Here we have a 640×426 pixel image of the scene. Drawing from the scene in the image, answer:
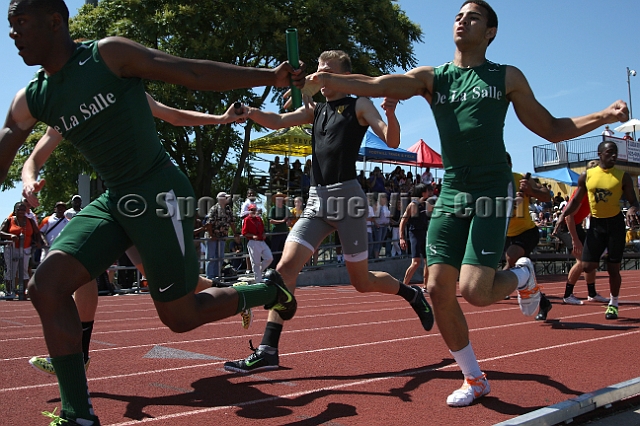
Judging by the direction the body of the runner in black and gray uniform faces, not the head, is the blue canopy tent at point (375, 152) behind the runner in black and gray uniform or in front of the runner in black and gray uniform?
behind

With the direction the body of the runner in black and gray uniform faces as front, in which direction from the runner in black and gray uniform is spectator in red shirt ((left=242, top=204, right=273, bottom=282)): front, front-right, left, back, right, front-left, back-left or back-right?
back-right

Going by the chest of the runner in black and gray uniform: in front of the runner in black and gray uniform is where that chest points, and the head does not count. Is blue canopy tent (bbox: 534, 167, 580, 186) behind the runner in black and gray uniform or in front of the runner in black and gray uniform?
behind

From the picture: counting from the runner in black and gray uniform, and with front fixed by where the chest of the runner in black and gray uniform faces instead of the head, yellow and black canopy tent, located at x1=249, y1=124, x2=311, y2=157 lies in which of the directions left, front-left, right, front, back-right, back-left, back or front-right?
back-right

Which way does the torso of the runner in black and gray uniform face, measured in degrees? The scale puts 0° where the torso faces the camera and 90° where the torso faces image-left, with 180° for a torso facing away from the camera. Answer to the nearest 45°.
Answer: approximately 45°
